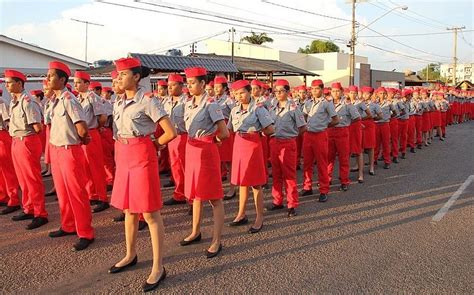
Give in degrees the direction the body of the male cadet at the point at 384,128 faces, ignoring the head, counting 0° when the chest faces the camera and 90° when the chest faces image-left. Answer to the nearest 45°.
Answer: approximately 45°

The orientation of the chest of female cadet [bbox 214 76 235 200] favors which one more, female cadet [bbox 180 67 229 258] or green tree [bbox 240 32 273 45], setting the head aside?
the female cadet

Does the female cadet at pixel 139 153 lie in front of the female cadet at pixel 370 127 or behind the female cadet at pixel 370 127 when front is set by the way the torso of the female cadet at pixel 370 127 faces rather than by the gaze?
in front

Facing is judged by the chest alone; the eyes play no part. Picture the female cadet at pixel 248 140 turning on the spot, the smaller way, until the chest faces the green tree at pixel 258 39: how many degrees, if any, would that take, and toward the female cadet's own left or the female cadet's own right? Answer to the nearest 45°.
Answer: approximately 135° to the female cadet's own right

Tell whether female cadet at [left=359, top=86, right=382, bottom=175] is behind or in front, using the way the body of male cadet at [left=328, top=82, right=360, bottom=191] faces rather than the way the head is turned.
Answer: behind
